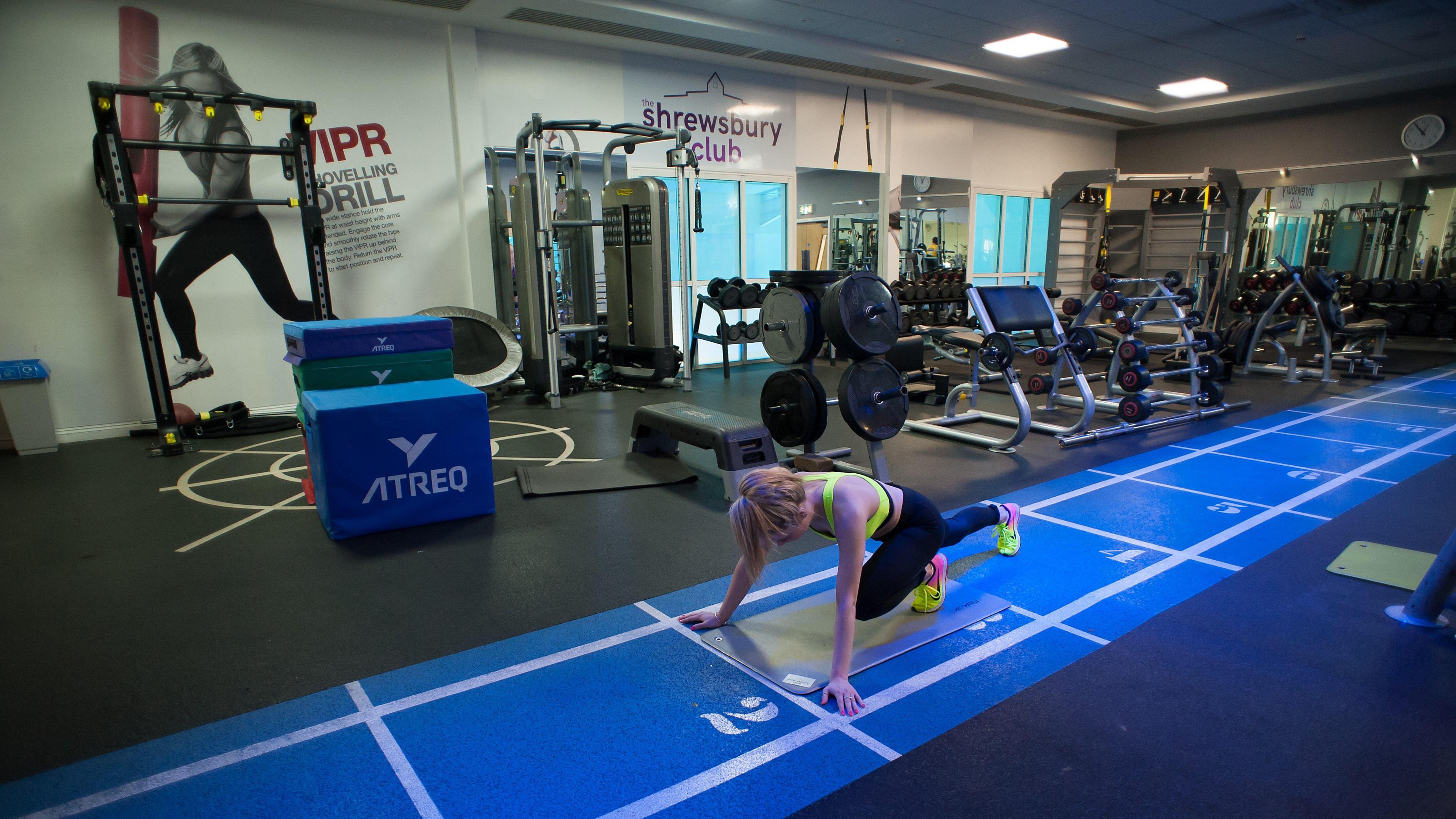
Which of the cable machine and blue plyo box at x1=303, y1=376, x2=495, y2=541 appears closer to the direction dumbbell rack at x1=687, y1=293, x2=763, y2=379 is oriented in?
the blue plyo box

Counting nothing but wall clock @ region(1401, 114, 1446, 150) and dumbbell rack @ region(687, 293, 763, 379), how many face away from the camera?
0

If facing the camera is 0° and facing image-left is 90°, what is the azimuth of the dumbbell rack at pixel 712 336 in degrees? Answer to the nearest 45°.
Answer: approximately 315°

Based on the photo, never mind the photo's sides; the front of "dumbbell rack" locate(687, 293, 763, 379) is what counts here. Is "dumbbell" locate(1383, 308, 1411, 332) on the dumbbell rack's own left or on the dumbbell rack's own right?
on the dumbbell rack's own left

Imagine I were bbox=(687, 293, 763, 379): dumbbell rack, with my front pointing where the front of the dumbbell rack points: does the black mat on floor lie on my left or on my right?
on my right

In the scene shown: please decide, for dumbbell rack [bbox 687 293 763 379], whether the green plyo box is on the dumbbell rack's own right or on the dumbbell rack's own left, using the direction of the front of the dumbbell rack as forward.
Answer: on the dumbbell rack's own right

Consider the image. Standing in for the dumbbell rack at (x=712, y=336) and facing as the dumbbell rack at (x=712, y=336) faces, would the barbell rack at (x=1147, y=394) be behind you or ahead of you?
ahead
